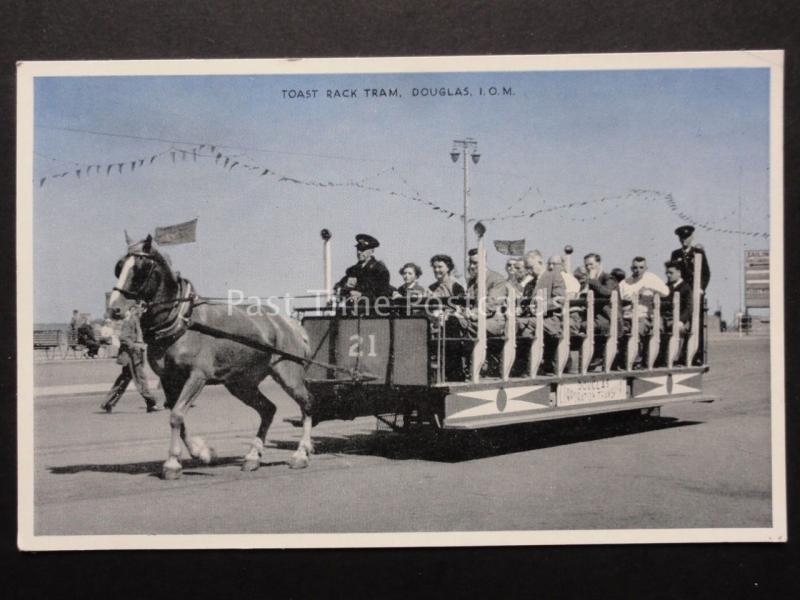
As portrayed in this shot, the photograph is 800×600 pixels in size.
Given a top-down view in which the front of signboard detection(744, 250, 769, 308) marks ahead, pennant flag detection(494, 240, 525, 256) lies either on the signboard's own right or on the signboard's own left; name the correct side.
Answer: on the signboard's own right

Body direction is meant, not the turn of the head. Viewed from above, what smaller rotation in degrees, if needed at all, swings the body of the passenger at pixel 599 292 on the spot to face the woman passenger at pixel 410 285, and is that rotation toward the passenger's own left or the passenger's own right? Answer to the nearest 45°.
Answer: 0° — they already face them

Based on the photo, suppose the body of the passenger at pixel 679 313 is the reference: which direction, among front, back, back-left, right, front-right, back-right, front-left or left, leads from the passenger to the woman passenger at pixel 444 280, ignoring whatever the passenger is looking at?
front

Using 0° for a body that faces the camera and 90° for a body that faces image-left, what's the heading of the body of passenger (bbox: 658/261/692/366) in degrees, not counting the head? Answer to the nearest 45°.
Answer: approximately 45°

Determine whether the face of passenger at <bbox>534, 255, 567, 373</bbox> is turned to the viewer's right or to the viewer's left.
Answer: to the viewer's left

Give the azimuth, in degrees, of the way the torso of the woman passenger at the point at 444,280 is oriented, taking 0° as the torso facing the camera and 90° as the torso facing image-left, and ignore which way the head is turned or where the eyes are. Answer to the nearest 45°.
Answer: approximately 45°

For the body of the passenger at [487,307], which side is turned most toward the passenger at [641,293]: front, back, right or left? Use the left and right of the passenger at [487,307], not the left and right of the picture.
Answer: back

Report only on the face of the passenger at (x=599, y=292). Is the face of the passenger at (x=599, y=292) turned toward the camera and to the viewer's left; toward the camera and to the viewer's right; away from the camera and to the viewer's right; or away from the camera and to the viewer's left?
toward the camera and to the viewer's left

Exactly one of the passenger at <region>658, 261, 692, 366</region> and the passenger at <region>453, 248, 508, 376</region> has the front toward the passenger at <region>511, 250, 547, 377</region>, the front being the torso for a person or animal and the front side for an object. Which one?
the passenger at <region>658, 261, 692, 366</region>

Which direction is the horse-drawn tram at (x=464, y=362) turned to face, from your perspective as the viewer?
facing the viewer and to the left of the viewer

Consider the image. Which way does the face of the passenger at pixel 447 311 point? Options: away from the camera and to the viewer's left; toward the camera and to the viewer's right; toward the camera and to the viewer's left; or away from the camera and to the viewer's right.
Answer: toward the camera and to the viewer's left

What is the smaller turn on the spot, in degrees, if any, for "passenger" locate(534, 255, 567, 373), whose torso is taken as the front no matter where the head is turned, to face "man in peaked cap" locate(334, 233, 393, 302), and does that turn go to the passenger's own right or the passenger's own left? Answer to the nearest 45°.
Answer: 0° — they already face them
